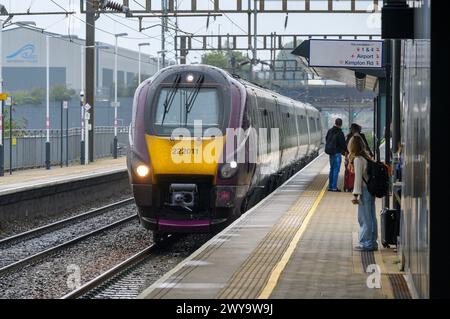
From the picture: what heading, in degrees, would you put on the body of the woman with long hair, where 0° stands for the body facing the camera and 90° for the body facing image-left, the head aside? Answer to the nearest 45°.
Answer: approximately 90°

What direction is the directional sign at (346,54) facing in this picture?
toward the camera

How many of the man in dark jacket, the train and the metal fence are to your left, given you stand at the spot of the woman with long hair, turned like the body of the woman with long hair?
0

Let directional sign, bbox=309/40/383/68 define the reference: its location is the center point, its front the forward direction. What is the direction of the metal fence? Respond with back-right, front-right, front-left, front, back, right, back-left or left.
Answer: back-right

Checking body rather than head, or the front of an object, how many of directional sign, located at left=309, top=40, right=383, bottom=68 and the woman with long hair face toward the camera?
1

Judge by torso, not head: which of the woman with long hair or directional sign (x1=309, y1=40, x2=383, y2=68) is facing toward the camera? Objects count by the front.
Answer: the directional sign

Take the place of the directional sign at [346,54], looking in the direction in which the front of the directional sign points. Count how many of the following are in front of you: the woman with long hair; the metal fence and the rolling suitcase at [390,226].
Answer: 2

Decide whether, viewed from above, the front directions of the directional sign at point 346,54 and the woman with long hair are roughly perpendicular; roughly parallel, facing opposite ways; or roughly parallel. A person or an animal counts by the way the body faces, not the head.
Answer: roughly perpendicular

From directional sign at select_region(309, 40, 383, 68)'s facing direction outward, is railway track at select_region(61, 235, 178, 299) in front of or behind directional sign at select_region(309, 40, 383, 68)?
in front

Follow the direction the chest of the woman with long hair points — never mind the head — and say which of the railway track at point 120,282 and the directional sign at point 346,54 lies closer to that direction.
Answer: the railway track

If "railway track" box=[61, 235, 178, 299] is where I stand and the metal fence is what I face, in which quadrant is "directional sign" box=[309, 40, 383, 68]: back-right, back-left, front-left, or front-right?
front-right

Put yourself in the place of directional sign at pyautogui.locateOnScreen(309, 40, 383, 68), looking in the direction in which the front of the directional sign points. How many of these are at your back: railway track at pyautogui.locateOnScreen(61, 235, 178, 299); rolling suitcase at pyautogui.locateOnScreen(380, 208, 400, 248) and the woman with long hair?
0
